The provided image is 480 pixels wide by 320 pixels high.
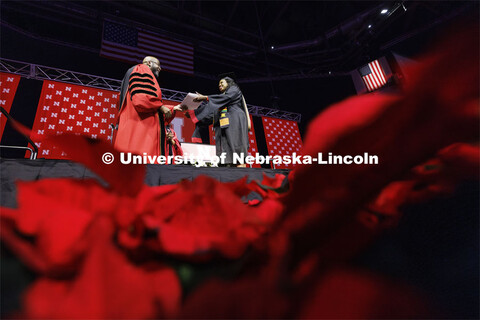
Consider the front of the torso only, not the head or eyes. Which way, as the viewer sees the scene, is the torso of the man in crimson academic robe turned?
to the viewer's right

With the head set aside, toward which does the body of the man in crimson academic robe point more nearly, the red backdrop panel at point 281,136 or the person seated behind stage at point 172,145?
the red backdrop panel

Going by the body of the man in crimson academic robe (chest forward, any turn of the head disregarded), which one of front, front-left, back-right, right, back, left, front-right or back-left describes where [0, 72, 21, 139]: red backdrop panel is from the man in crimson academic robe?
back-left

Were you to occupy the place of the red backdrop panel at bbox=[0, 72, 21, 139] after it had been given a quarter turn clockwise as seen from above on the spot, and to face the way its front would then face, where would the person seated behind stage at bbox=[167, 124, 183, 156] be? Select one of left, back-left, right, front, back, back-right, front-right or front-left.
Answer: back-left

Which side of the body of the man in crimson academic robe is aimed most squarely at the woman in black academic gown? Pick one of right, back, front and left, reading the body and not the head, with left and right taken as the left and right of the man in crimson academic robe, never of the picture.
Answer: front

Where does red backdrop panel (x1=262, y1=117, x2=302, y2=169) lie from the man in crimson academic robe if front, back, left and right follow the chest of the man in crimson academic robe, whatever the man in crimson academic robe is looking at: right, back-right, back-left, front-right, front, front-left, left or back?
front-left

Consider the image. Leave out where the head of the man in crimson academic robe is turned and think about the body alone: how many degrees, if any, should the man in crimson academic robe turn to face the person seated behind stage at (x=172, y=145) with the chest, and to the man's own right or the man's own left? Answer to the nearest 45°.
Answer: approximately 90° to the man's own left

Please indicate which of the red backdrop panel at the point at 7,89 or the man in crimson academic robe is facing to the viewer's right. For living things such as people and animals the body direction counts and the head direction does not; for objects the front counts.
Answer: the man in crimson academic robe

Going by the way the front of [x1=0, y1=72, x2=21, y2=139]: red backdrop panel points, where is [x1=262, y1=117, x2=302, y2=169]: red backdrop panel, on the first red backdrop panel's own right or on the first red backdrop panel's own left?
on the first red backdrop panel's own left

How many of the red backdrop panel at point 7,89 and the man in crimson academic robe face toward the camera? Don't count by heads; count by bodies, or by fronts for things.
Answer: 1

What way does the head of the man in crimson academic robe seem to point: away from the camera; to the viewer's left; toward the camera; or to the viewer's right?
to the viewer's right
